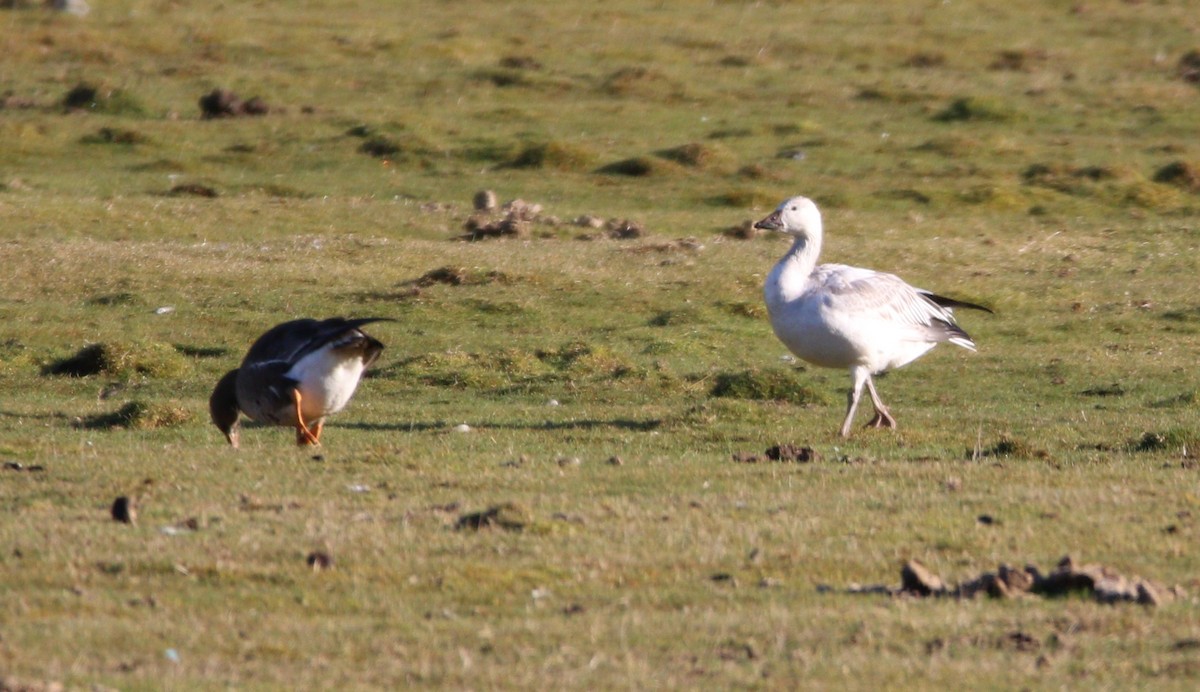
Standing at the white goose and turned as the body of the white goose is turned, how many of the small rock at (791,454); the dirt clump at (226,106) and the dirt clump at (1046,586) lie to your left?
2

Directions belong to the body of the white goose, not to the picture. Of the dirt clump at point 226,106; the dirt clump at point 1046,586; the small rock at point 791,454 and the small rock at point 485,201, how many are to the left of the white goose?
2

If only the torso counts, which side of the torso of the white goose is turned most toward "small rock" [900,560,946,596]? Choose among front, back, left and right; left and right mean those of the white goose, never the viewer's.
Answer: left

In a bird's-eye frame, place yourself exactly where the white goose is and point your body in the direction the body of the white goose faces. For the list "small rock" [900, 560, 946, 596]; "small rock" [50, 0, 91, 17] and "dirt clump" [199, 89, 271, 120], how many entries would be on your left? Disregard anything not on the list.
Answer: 1

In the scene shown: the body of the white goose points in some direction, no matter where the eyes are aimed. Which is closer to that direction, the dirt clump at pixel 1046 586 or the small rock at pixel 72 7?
the small rock

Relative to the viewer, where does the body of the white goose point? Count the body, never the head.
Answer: to the viewer's left

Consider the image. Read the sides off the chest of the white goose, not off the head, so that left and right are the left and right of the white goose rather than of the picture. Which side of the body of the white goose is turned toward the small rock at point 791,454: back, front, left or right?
left

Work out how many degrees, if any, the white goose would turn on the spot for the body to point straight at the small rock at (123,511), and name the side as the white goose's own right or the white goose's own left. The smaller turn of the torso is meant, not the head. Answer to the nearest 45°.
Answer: approximately 45° to the white goose's own left

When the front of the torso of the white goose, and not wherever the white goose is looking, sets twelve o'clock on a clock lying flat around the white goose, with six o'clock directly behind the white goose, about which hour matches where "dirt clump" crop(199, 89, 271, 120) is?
The dirt clump is roughly at 2 o'clock from the white goose.

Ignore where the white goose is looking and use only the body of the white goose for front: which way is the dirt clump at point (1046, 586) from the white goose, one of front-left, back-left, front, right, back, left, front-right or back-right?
left

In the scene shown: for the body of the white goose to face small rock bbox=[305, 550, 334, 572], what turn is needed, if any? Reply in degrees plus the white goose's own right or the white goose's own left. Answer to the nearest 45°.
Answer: approximately 90° to the white goose's own left

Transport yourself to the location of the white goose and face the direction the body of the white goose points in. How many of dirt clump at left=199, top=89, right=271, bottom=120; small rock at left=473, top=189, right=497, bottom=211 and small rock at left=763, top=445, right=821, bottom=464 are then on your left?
1

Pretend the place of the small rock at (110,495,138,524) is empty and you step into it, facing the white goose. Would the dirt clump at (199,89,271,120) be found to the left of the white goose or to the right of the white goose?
left
